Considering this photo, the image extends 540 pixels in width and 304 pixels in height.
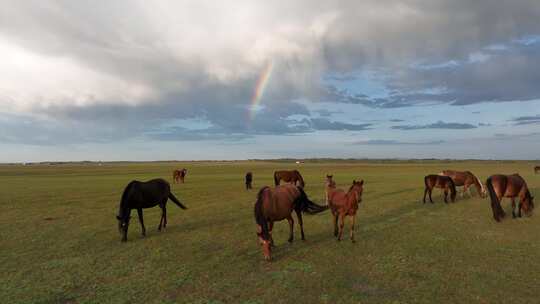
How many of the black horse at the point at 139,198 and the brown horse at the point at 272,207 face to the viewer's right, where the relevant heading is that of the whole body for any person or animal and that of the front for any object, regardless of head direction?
0

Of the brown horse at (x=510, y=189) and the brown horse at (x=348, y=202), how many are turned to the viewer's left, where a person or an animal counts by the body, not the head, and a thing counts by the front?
0

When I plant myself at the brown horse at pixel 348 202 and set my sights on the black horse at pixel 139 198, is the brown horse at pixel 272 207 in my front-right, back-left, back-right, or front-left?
front-left

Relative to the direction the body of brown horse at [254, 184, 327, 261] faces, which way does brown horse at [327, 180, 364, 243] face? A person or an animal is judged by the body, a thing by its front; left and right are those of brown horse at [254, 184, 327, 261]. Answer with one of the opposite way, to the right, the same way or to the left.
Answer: to the left

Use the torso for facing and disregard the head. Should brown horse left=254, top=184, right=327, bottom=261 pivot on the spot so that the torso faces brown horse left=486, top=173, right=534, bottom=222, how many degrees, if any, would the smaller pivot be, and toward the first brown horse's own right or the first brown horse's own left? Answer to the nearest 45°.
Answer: approximately 180°

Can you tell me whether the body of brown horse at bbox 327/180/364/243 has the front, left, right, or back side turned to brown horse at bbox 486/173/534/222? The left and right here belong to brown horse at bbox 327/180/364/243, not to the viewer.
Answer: left

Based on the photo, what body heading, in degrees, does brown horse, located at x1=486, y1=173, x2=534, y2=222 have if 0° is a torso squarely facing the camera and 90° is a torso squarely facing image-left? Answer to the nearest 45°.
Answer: approximately 225°

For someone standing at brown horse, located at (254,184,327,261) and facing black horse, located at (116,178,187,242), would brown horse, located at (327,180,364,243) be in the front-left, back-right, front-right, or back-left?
back-right

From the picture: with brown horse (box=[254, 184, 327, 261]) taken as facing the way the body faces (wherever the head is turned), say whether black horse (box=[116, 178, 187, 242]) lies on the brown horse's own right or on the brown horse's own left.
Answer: on the brown horse's own right

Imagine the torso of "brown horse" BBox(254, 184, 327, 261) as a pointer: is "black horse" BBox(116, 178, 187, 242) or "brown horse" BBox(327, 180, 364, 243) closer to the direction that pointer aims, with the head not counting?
the black horse

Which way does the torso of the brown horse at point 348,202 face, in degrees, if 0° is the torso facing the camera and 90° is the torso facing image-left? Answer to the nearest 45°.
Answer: approximately 315°

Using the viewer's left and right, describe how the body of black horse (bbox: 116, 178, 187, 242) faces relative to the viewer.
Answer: facing the viewer and to the left of the viewer

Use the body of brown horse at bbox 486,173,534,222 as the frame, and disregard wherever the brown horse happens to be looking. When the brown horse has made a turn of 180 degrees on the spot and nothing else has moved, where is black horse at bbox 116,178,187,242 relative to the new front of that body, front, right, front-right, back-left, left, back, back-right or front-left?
front
